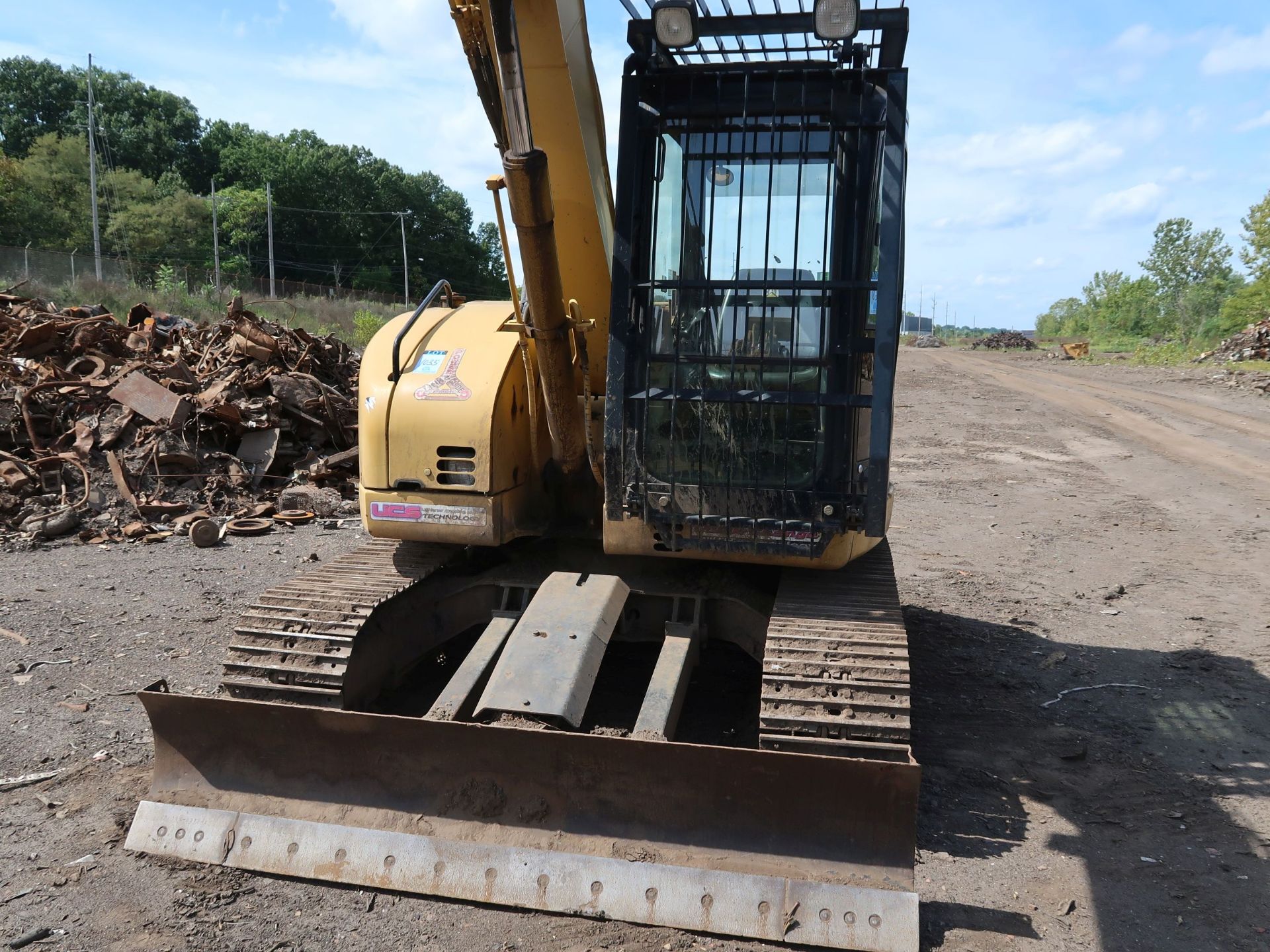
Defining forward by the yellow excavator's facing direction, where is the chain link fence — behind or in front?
behind

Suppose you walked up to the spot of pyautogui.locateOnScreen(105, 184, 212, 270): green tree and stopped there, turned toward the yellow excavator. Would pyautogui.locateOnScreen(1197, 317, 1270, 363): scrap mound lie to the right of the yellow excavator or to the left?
left

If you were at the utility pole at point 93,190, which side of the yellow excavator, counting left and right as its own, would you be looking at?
back

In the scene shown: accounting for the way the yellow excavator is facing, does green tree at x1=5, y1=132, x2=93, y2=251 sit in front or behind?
behind

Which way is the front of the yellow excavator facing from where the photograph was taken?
facing the viewer

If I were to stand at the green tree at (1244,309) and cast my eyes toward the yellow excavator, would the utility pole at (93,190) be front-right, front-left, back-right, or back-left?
front-right

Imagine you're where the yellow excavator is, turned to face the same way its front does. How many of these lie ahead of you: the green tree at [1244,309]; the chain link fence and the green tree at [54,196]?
0

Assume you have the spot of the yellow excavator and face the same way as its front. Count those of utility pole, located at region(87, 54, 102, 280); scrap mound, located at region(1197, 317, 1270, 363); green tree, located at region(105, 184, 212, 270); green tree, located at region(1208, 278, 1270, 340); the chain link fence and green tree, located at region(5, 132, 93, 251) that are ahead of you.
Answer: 0

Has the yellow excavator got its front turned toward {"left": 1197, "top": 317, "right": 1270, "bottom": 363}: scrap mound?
no

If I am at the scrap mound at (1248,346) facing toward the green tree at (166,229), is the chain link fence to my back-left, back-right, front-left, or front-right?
front-left

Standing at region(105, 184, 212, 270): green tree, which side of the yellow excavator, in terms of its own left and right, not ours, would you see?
back

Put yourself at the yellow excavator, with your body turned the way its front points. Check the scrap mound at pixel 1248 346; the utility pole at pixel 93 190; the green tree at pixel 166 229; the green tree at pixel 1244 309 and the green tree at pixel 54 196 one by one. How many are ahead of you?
0

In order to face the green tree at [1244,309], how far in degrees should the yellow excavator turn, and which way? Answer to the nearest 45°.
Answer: approximately 135° to its left
